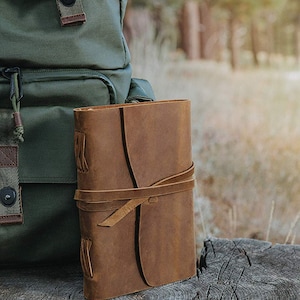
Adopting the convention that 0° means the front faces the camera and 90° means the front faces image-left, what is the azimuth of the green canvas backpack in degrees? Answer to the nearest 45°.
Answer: approximately 0°

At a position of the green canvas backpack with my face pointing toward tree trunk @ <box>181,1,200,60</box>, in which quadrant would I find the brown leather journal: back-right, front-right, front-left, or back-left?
back-right

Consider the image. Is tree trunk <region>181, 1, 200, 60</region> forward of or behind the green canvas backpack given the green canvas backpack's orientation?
behind
